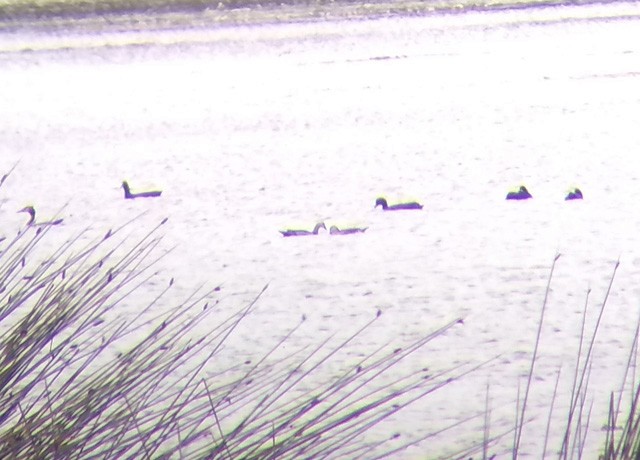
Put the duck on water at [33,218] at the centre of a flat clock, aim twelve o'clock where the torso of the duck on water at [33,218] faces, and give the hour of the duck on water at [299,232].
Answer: the duck on water at [299,232] is roughly at 7 o'clock from the duck on water at [33,218].

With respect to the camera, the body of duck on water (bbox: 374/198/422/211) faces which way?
to the viewer's left

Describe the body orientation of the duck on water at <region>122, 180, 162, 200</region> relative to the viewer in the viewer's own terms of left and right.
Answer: facing to the left of the viewer

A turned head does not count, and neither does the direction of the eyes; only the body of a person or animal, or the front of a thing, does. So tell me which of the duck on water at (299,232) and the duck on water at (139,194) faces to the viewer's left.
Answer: the duck on water at (139,194)

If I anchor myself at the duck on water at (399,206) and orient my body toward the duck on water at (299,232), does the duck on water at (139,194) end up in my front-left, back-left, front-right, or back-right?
front-right

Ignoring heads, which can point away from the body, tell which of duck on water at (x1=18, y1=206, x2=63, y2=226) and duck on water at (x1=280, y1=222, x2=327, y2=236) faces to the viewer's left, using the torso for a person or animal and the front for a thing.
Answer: duck on water at (x1=18, y1=206, x2=63, y2=226)

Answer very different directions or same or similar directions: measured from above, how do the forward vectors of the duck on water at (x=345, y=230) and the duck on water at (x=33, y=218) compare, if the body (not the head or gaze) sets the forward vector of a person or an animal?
same or similar directions

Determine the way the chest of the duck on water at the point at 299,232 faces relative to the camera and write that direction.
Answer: to the viewer's right

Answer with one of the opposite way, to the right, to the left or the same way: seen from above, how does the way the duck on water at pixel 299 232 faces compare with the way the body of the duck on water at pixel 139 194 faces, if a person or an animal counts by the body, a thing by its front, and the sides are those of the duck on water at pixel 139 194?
the opposite way

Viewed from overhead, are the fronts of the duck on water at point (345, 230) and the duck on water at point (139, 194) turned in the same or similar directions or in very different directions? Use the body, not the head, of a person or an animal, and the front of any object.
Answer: same or similar directions

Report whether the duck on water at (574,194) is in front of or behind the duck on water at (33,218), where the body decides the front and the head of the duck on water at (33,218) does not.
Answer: behind

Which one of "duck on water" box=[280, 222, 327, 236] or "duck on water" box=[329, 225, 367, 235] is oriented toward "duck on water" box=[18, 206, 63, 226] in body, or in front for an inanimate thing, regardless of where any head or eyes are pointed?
"duck on water" box=[329, 225, 367, 235]

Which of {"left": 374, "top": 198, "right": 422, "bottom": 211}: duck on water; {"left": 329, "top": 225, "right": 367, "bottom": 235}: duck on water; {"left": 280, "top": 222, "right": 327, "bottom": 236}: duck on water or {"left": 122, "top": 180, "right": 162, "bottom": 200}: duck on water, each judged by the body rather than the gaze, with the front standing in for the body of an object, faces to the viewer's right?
{"left": 280, "top": 222, "right": 327, "bottom": 236}: duck on water

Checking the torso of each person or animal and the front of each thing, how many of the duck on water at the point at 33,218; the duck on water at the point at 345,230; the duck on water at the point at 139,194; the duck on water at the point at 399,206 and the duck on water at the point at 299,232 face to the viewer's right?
1

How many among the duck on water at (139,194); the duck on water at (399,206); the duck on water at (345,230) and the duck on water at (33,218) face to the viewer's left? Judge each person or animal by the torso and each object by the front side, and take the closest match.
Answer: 4

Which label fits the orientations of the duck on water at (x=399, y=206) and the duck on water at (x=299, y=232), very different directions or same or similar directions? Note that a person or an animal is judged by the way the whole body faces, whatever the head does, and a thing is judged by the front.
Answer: very different directions
